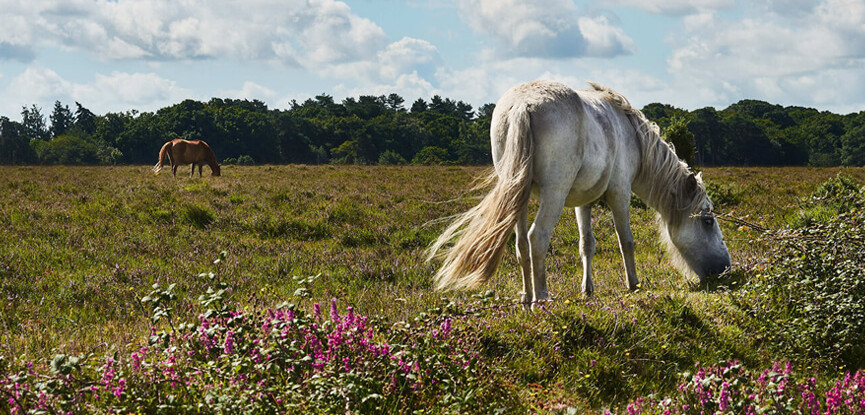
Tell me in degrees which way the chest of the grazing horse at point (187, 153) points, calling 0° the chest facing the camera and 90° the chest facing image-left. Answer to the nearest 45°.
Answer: approximately 270°

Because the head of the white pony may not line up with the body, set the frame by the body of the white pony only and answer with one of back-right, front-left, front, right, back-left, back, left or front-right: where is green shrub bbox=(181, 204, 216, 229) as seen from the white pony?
left

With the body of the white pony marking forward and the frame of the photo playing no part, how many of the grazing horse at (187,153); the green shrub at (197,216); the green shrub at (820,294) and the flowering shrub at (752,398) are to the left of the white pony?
2

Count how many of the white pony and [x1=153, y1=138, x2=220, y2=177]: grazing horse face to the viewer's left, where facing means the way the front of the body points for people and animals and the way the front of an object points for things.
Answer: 0

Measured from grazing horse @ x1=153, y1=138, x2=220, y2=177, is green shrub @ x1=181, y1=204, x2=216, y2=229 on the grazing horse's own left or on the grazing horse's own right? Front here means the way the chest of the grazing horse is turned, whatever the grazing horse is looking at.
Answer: on the grazing horse's own right

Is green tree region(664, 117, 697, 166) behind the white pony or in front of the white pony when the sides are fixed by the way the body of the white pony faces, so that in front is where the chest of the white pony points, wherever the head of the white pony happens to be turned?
in front

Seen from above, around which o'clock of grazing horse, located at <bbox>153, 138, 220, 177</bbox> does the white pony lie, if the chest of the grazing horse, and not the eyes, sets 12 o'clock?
The white pony is roughly at 3 o'clock from the grazing horse.

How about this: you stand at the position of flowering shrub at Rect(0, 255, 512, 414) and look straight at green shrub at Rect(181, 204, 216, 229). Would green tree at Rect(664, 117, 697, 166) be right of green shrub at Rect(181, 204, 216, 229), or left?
right
